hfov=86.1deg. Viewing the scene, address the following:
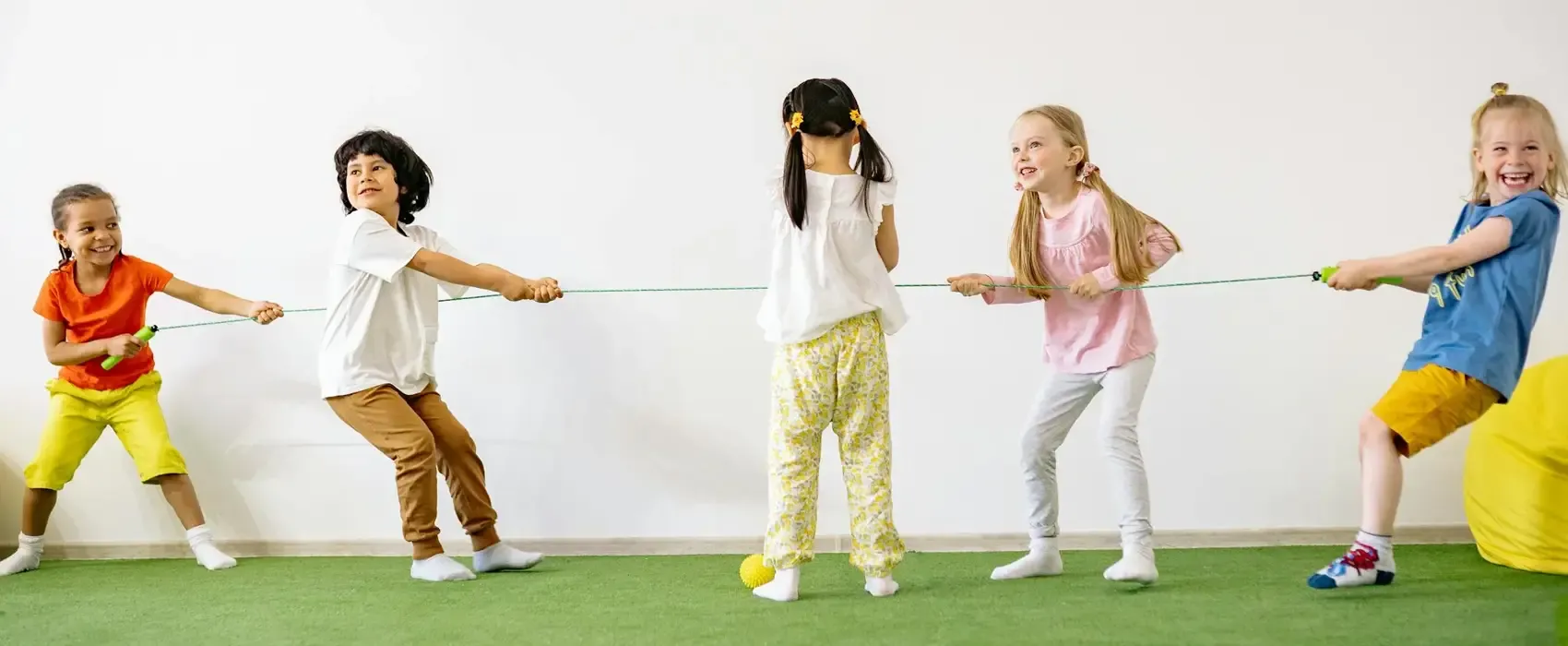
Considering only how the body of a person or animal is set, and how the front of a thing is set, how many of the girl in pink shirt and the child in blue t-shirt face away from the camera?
0

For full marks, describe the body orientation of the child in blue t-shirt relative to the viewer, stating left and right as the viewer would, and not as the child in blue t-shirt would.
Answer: facing to the left of the viewer

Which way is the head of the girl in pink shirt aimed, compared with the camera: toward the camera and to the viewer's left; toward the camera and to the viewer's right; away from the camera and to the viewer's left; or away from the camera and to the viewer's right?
toward the camera and to the viewer's left

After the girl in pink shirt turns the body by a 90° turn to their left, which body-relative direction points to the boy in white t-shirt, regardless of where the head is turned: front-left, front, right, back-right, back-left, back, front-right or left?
back-right

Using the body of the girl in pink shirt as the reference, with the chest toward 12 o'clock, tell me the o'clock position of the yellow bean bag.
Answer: The yellow bean bag is roughly at 7 o'clock from the girl in pink shirt.

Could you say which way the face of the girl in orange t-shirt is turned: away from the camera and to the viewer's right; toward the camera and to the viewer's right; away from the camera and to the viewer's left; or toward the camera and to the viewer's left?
toward the camera and to the viewer's right

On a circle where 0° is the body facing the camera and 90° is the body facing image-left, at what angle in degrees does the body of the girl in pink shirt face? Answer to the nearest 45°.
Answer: approximately 45°
